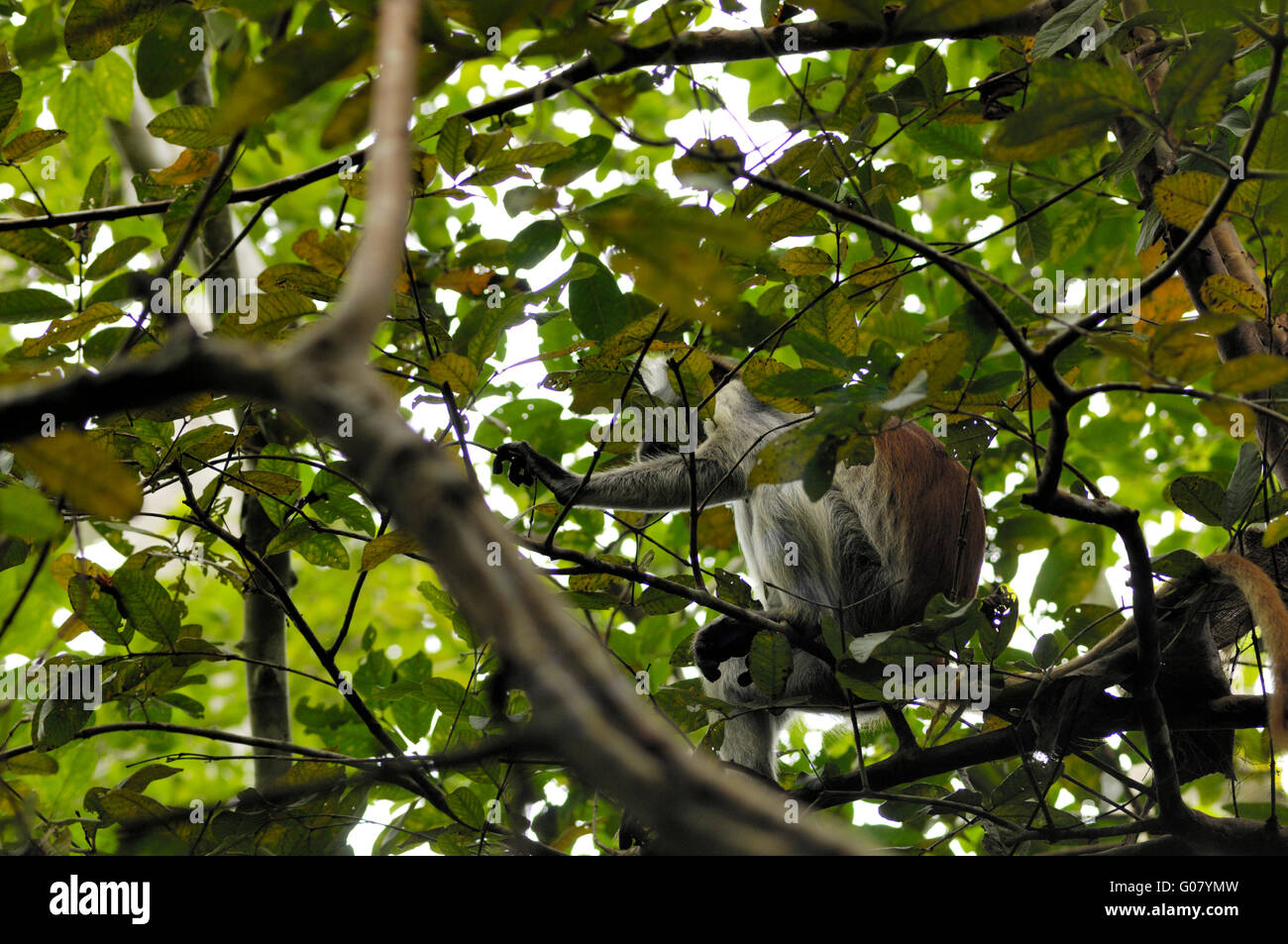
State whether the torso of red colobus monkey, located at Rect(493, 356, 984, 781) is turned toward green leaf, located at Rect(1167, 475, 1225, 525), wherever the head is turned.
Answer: no

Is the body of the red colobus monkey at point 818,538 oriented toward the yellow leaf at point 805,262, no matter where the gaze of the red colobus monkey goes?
no

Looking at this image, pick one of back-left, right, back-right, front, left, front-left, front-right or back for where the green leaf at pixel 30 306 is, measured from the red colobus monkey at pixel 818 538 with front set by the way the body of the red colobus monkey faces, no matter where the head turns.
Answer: front-left

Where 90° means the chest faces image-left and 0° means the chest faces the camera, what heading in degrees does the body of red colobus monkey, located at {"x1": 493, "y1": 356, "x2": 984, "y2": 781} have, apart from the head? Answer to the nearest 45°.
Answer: approximately 90°
